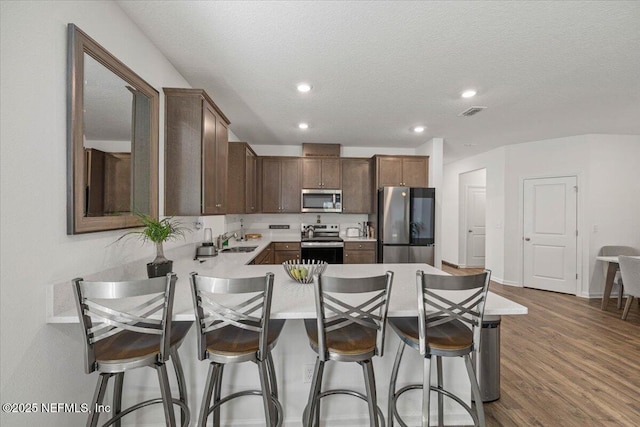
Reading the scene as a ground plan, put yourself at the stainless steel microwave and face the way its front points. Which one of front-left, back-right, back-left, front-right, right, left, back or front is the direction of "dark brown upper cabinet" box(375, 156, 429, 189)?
left

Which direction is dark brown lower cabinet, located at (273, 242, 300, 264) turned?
toward the camera

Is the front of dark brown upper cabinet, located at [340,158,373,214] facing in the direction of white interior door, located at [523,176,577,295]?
no

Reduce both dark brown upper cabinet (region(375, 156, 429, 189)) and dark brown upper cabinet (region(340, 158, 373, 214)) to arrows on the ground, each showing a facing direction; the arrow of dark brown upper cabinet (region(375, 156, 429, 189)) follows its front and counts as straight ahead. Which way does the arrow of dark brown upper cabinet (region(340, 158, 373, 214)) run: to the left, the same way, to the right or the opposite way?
the same way

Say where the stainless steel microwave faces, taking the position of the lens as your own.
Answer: facing the viewer

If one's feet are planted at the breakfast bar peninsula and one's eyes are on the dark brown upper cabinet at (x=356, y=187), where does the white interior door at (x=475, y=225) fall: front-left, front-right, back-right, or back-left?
front-right

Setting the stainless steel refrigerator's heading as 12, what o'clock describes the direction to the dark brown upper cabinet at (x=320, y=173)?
The dark brown upper cabinet is roughly at 3 o'clock from the stainless steel refrigerator.

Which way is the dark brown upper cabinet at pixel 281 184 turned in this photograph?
toward the camera

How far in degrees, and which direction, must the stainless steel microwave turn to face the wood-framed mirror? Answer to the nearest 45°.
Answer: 0° — it already faces it

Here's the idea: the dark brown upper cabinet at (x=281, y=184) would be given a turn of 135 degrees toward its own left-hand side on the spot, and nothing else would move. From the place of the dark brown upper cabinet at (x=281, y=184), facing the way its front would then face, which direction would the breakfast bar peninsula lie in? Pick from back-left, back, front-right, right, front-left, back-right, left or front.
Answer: back-right

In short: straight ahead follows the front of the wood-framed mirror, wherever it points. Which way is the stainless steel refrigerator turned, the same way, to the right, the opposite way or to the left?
to the right

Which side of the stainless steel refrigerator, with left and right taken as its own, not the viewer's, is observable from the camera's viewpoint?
front

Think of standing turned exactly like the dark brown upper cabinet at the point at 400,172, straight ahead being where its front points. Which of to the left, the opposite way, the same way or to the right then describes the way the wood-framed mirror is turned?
to the left

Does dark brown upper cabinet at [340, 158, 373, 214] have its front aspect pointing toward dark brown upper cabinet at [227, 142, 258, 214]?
no

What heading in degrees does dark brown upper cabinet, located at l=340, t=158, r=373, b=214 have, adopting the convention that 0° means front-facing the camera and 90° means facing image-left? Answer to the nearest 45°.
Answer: approximately 0°

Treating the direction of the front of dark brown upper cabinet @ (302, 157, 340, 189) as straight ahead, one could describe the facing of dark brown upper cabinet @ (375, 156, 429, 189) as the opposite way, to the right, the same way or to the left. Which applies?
the same way

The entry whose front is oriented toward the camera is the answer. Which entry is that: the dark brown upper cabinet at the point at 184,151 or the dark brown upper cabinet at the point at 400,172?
the dark brown upper cabinet at the point at 400,172

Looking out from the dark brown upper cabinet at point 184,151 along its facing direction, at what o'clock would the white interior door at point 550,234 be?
The white interior door is roughly at 12 o'clock from the dark brown upper cabinet.

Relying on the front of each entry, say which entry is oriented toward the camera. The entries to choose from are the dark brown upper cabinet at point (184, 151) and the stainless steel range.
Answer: the stainless steel range
